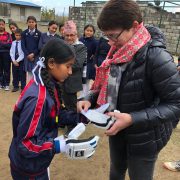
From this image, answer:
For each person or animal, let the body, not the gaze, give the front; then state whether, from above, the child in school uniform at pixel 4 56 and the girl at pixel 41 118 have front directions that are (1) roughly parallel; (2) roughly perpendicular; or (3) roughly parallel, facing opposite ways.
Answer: roughly perpendicular

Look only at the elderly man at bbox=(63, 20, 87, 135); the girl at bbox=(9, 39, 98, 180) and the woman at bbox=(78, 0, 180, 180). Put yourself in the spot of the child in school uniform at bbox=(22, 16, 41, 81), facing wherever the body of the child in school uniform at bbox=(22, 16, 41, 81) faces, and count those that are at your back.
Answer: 0

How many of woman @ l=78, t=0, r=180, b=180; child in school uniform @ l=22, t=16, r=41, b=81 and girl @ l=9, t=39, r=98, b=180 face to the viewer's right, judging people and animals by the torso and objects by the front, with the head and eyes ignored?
1

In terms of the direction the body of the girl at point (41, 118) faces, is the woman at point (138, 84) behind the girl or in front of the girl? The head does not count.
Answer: in front

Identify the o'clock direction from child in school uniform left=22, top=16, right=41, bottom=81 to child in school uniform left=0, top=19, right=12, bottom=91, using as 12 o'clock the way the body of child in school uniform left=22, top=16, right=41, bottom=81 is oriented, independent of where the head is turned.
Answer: child in school uniform left=0, top=19, right=12, bottom=91 is roughly at 4 o'clock from child in school uniform left=22, top=16, right=41, bottom=81.

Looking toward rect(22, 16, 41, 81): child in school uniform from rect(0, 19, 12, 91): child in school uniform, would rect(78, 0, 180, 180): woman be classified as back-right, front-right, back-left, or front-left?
front-right

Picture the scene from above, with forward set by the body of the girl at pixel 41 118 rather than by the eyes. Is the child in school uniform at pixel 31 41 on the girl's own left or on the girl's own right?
on the girl's own left

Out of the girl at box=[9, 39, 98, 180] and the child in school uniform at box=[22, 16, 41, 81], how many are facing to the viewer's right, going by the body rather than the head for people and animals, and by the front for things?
1

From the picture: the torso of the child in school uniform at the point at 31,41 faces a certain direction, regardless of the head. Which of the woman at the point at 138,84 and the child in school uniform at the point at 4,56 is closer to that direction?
the woman

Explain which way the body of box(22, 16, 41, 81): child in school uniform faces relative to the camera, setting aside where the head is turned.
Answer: toward the camera

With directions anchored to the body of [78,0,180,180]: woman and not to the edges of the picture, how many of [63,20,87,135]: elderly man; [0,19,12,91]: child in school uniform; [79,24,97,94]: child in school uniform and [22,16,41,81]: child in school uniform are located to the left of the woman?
0

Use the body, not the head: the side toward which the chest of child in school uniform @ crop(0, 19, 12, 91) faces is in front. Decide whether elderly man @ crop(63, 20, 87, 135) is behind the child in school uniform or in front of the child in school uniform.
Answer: in front

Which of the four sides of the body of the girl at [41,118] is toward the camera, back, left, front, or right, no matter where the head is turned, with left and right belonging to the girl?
right

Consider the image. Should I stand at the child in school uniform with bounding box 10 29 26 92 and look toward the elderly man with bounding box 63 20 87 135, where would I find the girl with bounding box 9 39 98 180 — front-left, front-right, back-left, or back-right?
front-right

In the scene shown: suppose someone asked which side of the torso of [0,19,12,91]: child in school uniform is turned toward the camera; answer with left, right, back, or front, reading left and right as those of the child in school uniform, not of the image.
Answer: front

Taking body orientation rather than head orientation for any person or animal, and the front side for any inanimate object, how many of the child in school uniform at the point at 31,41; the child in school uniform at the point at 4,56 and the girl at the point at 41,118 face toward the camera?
2

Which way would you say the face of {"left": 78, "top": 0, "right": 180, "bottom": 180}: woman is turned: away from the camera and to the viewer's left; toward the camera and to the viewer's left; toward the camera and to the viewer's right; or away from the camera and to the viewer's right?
toward the camera and to the viewer's left

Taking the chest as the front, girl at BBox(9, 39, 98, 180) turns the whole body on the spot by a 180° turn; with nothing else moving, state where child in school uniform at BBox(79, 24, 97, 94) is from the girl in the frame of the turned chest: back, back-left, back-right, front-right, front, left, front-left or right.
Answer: right
